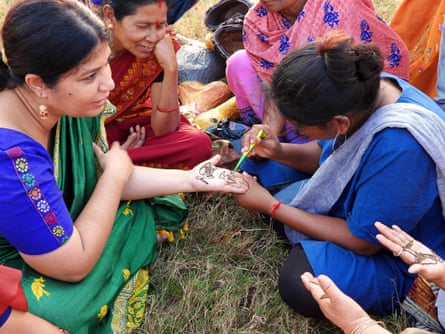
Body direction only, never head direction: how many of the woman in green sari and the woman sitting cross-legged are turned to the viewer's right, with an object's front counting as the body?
1

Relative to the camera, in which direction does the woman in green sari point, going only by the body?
to the viewer's right

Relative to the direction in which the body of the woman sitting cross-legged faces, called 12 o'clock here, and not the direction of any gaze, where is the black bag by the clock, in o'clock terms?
The black bag is roughly at 2 o'clock from the woman sitting cross-legged.

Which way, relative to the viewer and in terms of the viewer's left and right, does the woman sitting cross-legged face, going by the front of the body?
facing to the left of the viewer

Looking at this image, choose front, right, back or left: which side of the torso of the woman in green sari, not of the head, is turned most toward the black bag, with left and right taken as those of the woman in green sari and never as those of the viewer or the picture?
left

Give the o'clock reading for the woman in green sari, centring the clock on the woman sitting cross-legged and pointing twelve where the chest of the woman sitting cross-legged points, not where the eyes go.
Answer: The woman in green sari is roughly at 11 o'clock from the woman sitting cross-legged.

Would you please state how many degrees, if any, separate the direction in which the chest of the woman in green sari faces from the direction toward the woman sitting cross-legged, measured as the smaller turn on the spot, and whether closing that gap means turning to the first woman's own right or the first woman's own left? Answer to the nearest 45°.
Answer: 0° — they already face them

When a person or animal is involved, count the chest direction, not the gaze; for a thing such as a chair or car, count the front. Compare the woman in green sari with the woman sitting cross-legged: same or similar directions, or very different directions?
very different directions
